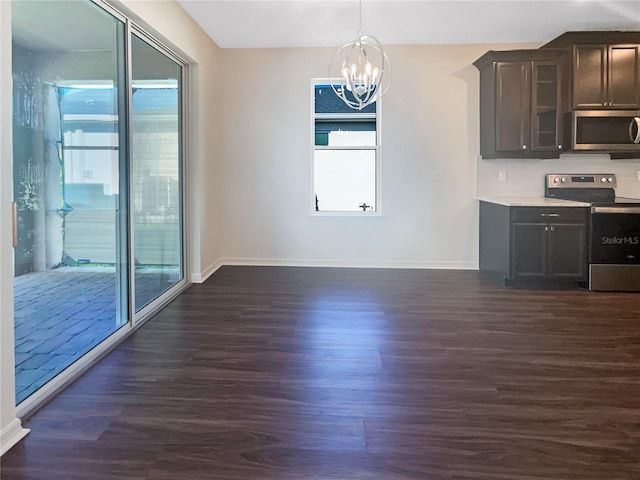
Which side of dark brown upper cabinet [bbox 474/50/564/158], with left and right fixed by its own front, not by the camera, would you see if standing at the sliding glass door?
right

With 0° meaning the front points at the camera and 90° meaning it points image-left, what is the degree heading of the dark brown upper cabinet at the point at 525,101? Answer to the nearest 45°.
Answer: approximately 315°
